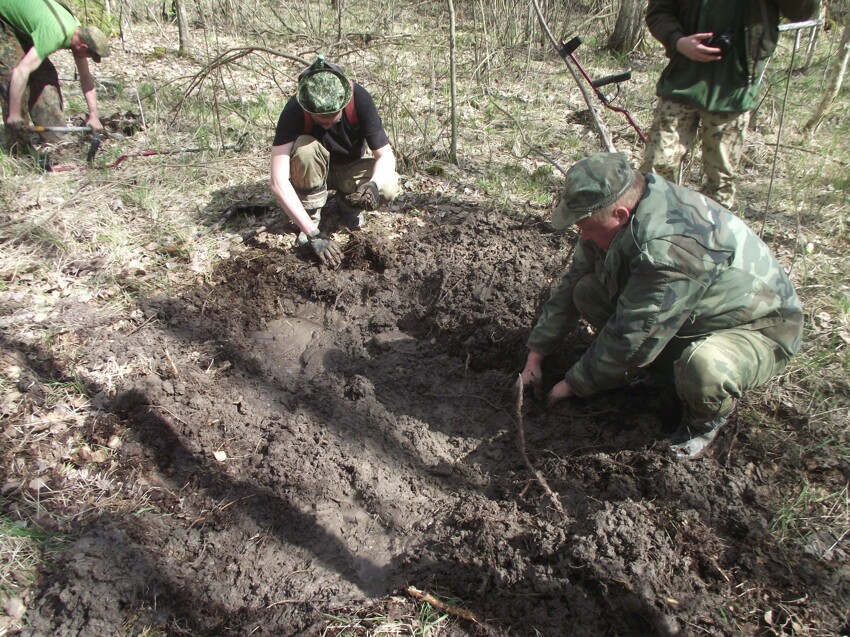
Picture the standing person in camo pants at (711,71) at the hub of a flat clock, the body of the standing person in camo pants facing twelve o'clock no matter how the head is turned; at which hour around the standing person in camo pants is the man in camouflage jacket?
The man in camouflage jacket is roughly at 12 o'clock from the standing person in camo pants.

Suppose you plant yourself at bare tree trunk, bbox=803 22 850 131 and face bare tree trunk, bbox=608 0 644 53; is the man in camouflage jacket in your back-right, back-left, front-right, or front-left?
back-left

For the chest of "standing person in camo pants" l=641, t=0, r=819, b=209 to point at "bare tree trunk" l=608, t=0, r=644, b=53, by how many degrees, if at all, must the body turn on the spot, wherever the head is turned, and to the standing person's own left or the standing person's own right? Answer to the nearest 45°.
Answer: approximately 180°

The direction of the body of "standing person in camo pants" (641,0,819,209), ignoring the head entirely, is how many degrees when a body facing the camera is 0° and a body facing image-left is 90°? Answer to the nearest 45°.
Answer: approximately 0°

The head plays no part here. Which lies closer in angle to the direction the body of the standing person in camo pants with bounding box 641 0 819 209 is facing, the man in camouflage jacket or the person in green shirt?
the man in camouflage jacket

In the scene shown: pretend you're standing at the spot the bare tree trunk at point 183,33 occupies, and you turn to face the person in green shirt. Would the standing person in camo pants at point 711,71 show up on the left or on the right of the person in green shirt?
left

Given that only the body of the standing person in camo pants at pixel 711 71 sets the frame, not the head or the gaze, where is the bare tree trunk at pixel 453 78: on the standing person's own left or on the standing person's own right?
on the standing person's own right

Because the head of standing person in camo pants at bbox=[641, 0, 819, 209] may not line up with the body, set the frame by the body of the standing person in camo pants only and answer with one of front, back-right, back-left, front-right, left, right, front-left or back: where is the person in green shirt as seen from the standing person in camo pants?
right

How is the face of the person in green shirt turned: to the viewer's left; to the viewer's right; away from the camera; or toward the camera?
to the viewer's right
